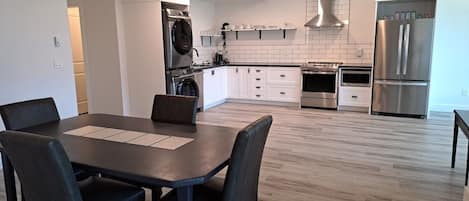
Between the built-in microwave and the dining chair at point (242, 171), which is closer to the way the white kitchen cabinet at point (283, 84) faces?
the dining chair

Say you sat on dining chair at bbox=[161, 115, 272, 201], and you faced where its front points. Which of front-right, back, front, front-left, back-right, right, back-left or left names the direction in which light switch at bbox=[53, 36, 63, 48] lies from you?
front

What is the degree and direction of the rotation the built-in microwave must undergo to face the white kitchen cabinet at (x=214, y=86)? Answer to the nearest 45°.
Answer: approximately 90° to its right

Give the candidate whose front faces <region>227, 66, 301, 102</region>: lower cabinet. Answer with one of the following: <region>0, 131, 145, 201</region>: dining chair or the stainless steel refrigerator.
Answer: the dining chair

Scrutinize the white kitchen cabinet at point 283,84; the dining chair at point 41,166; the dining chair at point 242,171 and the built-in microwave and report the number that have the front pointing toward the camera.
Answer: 2

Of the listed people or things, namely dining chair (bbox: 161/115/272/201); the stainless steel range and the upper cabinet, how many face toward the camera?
2

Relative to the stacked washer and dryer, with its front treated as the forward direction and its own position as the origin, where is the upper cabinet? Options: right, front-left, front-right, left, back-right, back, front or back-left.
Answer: front-left

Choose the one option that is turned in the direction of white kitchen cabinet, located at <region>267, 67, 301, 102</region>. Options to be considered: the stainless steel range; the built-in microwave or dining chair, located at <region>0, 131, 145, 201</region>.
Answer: the dining chair

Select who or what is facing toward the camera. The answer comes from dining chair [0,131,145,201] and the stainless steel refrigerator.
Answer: the stainless steel refrigerator

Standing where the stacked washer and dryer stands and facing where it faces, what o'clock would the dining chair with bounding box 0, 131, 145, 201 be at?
The dining chair is roughly at 2 o'clock from the stacked washer and dryer.

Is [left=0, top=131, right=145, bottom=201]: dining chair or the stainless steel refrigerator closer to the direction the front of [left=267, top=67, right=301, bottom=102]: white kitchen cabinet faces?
the dining chair

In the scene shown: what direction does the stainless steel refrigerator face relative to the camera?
toward the camera

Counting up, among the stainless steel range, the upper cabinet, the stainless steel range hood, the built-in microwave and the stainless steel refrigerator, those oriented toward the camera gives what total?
5

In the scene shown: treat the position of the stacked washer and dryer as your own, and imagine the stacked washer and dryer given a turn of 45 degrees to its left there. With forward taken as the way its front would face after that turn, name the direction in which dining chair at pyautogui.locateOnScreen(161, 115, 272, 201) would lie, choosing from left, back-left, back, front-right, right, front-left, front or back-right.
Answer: right

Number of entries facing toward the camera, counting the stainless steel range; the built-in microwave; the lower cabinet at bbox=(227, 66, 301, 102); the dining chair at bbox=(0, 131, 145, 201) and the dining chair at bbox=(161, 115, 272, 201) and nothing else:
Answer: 3

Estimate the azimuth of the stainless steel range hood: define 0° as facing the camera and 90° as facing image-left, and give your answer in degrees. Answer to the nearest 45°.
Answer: approximately 0°

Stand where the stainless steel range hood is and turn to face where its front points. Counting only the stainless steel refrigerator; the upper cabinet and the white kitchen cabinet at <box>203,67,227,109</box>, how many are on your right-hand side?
1

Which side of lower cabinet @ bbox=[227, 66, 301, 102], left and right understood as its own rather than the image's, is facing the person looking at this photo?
front
